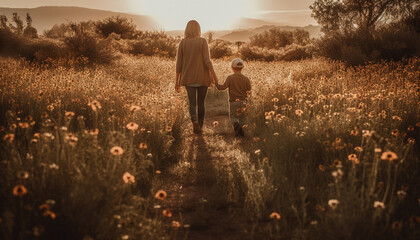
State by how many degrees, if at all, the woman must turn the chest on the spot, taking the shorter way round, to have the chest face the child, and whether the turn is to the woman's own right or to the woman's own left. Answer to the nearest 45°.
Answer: approximately 90° to the woman's own right

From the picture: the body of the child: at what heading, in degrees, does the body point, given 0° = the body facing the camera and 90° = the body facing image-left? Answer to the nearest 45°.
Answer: approximately 180°

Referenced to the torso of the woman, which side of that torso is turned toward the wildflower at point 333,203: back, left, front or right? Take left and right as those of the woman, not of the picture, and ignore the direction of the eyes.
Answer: back

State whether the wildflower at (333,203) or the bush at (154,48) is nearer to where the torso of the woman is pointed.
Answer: the bush

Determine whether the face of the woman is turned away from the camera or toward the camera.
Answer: away from the camera

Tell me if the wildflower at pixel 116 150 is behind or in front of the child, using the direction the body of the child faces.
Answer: behind

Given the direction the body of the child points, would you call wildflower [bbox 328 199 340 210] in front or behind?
behind

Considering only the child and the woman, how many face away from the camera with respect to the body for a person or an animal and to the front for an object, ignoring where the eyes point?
2

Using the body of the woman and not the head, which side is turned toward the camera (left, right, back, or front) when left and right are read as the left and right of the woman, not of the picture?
back
